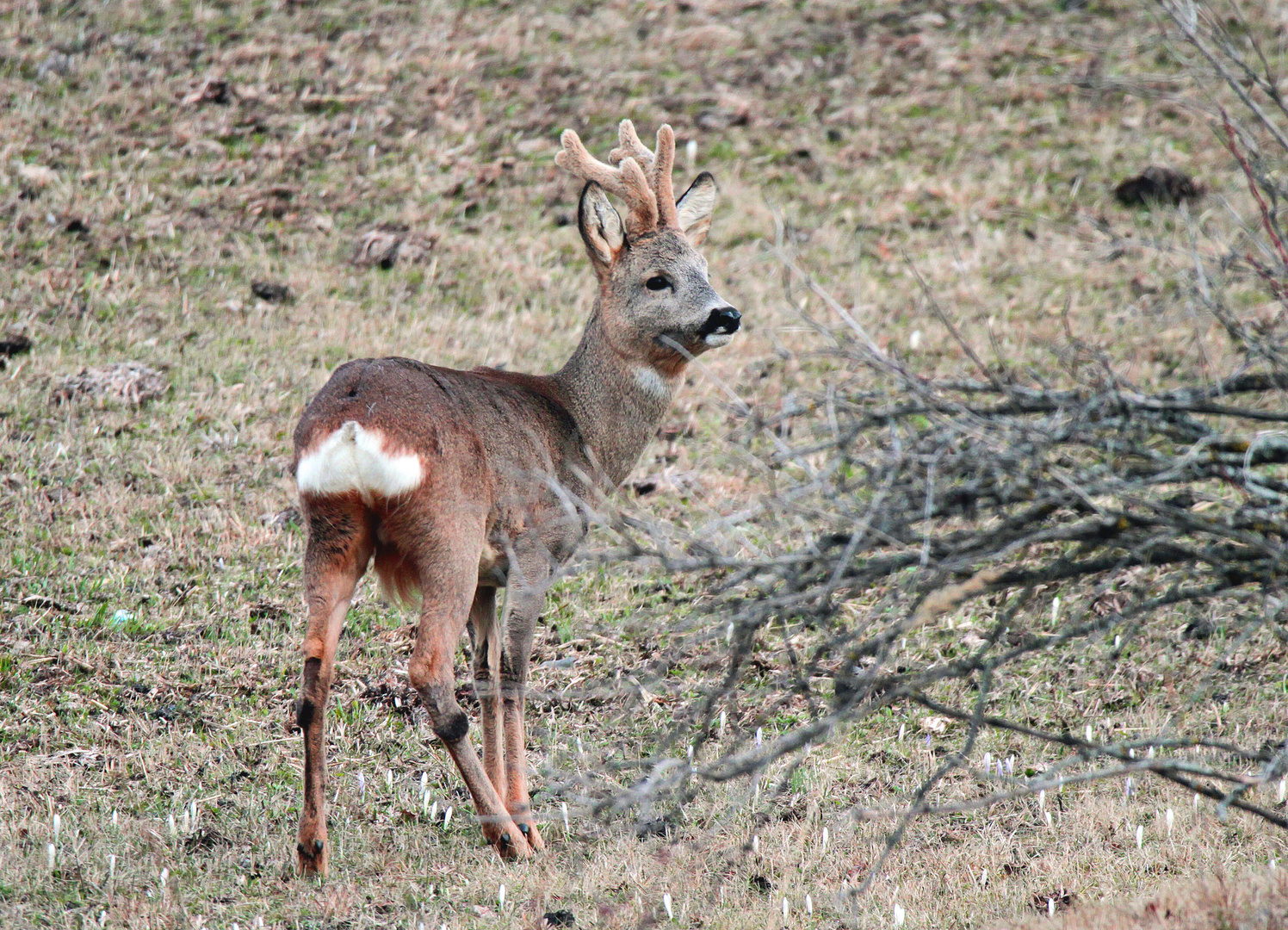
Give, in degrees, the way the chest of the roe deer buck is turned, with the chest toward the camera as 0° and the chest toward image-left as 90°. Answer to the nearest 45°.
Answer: approximately 225°
